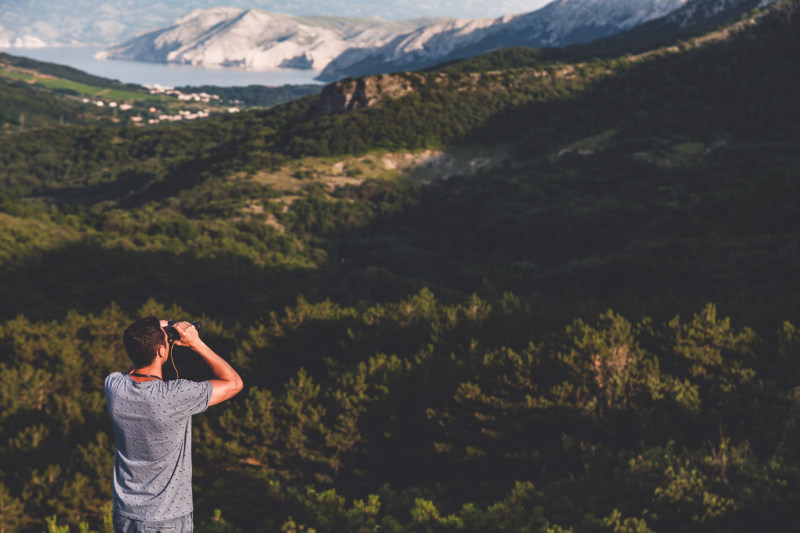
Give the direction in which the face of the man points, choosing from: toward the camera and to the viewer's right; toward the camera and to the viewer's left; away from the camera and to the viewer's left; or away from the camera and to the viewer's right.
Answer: away from the camera and to the viewer's right

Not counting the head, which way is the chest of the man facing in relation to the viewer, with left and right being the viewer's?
facing away from the viewer and to the right of the viewer
